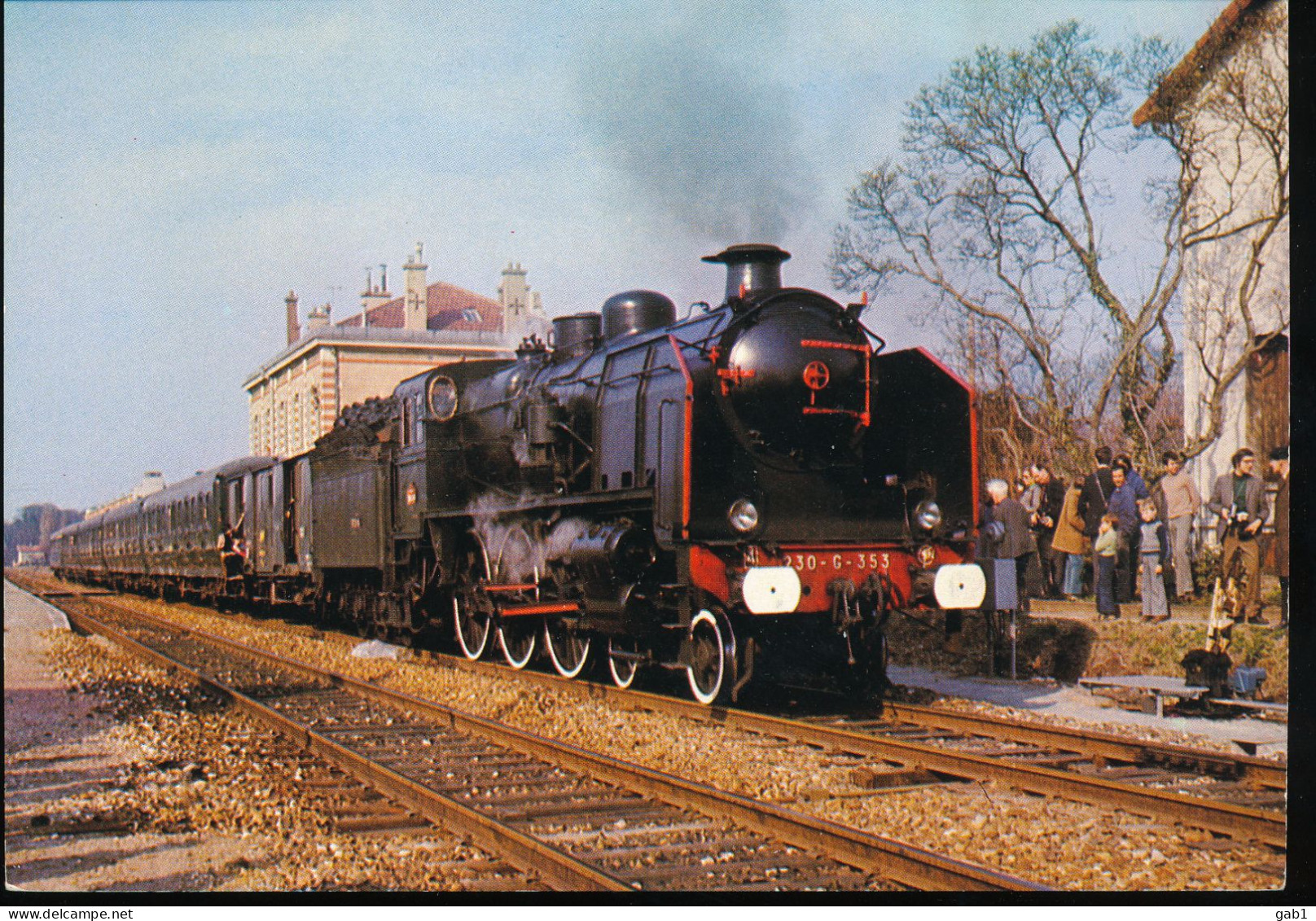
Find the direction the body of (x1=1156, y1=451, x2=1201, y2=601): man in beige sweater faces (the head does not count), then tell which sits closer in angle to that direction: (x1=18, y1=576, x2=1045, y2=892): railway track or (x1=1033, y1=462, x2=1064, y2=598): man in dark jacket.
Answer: the railway track

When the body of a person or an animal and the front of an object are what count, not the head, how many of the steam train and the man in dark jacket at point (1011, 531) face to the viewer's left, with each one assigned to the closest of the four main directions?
1

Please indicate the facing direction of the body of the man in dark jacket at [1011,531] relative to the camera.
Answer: to the viewer's left

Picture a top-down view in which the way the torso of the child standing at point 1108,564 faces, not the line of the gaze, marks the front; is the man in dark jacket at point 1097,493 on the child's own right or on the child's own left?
on the child's own right

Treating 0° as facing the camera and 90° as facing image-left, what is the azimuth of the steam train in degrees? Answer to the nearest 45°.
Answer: approximately 315°

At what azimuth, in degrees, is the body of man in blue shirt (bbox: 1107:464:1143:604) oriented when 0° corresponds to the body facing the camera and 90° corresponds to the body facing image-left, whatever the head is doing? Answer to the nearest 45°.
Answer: approximately 45°

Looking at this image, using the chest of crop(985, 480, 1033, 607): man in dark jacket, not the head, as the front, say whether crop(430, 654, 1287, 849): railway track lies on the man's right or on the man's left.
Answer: on the man's left
